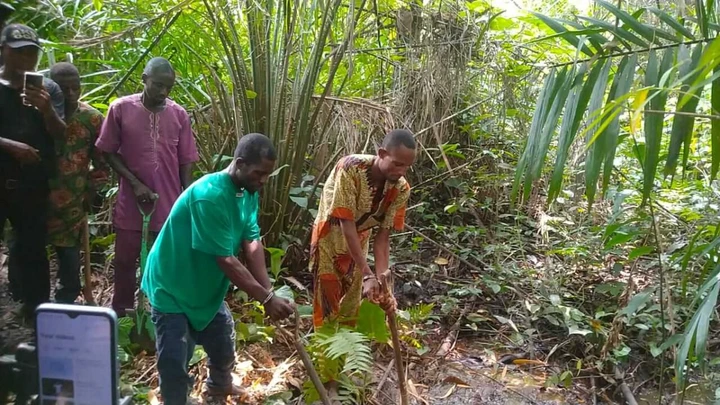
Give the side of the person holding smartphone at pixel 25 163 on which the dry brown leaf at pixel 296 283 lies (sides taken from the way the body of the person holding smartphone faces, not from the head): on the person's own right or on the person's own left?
on the person's own left

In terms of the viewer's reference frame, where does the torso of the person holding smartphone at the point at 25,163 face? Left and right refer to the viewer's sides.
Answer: facing the viewer and to the right of the viewer

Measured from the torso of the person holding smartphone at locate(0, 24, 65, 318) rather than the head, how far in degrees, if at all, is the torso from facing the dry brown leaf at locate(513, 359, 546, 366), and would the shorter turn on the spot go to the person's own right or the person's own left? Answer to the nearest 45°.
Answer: approximately 45° to the person's own left

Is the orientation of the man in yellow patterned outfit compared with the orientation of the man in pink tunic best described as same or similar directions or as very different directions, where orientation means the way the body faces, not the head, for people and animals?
same or similar directions

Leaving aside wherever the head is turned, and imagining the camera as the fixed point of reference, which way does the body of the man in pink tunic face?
toward the camera

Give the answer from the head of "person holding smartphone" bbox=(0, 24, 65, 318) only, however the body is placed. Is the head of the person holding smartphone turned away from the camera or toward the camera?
toward the camera

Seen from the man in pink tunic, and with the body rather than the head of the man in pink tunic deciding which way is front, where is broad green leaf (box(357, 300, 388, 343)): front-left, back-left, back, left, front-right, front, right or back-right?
front-left

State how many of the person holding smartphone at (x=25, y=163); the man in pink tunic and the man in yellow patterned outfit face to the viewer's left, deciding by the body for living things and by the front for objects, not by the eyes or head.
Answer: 0
